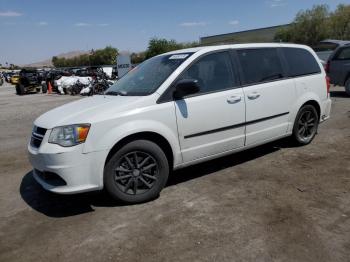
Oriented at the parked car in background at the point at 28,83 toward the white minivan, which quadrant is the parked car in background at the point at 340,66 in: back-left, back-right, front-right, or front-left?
front-left

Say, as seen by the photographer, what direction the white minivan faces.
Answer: facing the viewer and to the left of the viewer

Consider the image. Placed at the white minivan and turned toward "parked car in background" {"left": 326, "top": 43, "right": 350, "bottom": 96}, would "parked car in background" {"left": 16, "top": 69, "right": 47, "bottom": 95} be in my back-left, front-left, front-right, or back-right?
front-left

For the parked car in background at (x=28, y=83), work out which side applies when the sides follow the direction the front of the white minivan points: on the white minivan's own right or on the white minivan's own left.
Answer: on the white minivan's own right

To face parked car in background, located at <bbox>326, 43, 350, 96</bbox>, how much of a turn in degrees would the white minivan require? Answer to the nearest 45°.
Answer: approximately 180°
